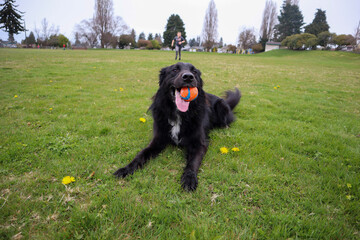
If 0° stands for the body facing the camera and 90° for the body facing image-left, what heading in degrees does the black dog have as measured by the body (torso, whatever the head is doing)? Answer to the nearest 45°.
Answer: approximately 45°

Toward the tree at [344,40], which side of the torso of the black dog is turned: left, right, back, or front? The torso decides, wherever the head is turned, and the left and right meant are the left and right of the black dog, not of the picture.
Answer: back

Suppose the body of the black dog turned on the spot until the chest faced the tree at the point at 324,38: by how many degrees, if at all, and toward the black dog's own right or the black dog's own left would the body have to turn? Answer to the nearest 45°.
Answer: approximately 180°

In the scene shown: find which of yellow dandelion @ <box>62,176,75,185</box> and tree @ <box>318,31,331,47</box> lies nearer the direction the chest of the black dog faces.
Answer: the yellow dandelion
